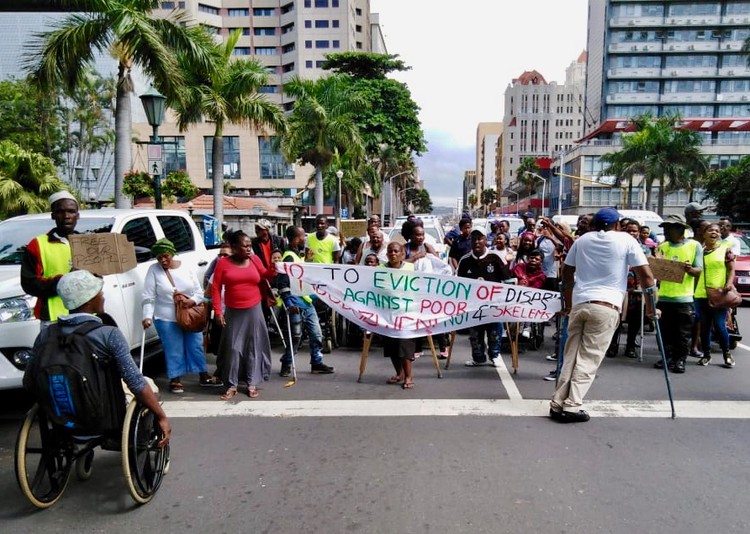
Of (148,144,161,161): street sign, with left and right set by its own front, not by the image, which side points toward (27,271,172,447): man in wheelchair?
front

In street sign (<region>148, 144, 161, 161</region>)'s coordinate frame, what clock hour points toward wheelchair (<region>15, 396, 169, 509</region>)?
The wheelchair is roughly at 12 o'clock from the street sign.

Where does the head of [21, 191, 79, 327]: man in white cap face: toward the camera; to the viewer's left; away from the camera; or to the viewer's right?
toward the camera

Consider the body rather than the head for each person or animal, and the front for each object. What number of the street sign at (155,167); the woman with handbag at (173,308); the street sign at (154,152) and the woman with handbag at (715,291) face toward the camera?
4

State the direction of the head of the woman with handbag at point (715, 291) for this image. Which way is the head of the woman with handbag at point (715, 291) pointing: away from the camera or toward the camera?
toward the camera

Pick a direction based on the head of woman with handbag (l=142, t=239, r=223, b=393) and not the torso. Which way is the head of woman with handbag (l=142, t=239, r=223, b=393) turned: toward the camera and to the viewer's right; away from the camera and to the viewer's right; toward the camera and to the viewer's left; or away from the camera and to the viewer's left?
toward the camera and to the viewer's left

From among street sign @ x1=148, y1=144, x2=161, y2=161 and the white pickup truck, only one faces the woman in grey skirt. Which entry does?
the street sign

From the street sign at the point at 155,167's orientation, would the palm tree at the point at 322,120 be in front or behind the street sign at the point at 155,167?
behind

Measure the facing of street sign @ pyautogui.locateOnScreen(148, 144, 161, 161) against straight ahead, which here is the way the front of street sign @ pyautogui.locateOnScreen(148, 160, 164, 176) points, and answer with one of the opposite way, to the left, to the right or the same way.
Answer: the same way

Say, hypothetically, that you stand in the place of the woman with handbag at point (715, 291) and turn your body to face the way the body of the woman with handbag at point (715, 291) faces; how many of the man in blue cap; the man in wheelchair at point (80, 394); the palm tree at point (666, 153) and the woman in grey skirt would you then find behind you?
1

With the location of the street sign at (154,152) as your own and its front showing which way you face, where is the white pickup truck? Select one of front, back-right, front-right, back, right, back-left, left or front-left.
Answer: front

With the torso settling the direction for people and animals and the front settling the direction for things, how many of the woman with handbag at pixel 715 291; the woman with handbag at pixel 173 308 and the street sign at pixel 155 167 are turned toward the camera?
3

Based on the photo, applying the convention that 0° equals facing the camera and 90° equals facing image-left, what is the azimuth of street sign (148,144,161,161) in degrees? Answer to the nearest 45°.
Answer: approximately 0°

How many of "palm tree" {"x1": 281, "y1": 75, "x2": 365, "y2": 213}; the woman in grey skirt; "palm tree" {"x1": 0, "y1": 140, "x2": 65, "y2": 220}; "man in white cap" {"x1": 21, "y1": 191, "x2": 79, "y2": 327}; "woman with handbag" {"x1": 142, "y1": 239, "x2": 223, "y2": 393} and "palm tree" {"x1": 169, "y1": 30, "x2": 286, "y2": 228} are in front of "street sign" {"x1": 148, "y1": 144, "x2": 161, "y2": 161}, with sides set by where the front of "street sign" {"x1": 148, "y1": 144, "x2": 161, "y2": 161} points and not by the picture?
3

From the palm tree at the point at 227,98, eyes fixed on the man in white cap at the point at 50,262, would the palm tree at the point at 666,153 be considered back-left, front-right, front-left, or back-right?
back-left

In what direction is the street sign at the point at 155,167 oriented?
toward the camera
